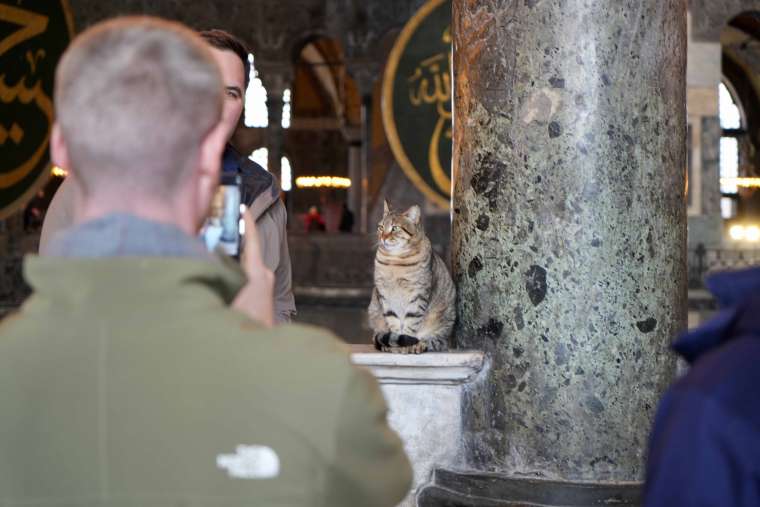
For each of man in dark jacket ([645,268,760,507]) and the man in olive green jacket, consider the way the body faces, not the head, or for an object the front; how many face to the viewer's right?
0

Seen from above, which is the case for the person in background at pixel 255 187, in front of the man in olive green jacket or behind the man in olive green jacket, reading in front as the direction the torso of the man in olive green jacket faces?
in front

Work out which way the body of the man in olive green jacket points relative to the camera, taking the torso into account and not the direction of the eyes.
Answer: away from the camera

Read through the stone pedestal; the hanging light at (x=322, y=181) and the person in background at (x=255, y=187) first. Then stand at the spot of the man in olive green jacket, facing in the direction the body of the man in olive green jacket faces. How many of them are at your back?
0

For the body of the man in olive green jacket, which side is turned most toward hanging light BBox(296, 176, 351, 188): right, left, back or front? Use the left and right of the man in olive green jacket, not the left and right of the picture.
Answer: front

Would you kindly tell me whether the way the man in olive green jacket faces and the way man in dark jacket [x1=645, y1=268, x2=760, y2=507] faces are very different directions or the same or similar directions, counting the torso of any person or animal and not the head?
same or similar directions

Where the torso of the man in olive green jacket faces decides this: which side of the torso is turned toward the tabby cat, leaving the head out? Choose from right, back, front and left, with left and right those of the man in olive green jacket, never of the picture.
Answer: front

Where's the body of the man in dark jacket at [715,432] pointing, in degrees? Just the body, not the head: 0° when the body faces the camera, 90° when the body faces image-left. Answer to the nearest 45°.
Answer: approximately 135°

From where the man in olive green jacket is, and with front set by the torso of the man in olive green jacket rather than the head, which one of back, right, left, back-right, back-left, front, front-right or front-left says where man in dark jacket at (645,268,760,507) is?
right

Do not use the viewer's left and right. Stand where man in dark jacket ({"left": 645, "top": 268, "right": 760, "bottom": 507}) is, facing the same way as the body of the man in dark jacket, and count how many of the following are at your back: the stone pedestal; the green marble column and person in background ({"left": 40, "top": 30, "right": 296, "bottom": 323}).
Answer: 0

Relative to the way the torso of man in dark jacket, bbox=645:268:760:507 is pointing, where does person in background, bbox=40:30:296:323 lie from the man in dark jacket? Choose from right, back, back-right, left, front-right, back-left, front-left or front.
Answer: front

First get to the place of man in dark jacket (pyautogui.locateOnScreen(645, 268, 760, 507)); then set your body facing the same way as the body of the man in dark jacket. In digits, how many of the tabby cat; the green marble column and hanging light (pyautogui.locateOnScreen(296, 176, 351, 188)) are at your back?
0

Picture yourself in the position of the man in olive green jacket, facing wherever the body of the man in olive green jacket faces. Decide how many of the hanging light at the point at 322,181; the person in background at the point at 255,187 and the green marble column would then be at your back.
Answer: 0
